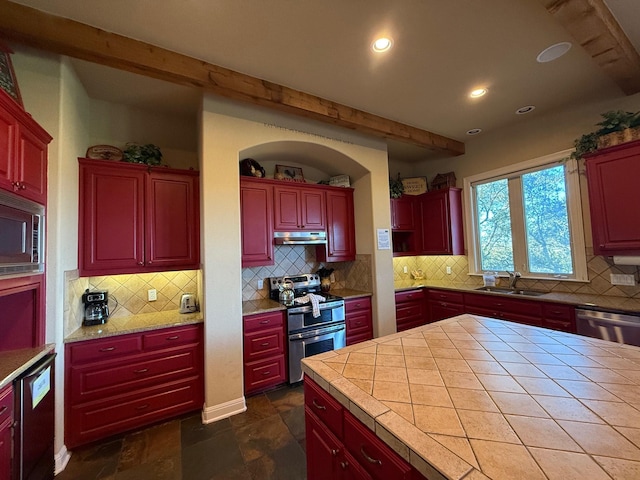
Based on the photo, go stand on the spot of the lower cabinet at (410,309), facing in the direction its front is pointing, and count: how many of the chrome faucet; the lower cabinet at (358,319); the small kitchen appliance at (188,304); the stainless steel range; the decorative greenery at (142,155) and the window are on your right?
4

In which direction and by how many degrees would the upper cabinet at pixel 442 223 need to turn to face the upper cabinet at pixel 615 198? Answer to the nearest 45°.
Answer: approximately 90° to its left

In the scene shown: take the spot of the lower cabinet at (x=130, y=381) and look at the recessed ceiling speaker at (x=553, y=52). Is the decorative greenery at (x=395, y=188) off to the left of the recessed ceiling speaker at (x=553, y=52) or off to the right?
left

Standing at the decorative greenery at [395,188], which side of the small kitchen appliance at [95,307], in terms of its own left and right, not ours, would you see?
left

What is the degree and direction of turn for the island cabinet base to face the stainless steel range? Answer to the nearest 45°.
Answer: approximately 135° to its right

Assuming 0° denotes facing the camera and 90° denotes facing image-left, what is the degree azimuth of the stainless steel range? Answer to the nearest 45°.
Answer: approximately 315°

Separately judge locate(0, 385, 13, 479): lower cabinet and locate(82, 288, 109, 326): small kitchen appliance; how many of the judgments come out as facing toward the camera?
1

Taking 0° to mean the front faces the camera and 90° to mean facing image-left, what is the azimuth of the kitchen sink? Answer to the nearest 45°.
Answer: approximately 45°

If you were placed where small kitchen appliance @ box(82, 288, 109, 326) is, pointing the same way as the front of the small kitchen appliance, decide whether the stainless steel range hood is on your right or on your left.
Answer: on your left
